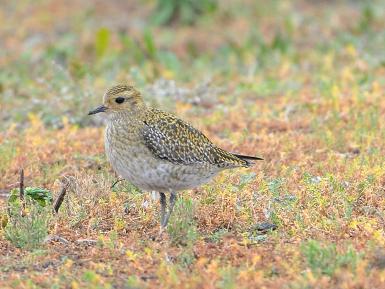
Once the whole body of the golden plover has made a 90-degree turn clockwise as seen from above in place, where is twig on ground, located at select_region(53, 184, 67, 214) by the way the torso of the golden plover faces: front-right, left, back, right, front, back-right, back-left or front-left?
left

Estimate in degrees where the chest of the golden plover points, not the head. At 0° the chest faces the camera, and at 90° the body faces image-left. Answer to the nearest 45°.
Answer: approximately 90°
